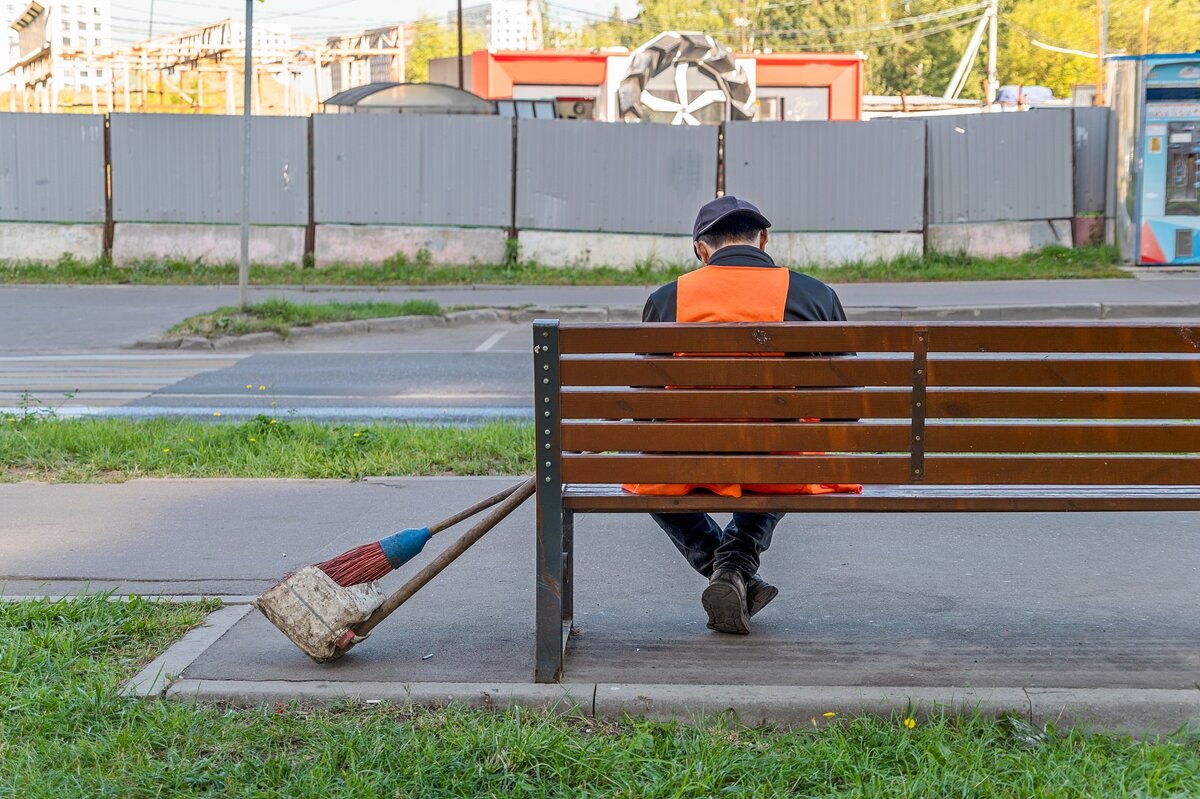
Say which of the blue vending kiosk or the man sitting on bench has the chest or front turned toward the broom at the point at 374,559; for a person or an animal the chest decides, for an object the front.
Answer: the blue vending kiosk

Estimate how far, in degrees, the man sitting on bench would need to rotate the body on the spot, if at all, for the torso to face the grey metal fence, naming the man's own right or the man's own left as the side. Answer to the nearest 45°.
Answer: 0° — they already face it

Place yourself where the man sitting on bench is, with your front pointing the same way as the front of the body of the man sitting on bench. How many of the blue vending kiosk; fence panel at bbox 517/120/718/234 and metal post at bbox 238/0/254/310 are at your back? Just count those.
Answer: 0

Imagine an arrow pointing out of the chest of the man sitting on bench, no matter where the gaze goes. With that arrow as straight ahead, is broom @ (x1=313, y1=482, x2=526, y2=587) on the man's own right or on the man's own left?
on the man's own left

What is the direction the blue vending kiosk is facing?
toward the camera

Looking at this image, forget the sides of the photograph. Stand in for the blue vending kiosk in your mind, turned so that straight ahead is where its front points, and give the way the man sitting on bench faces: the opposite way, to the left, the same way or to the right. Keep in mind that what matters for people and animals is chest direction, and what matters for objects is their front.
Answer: the opposite way

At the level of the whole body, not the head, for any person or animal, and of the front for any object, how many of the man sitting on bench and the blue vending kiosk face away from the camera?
1

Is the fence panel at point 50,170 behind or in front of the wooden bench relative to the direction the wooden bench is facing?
in front

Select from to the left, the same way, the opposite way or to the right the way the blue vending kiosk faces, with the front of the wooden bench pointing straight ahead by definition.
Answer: the opposite way

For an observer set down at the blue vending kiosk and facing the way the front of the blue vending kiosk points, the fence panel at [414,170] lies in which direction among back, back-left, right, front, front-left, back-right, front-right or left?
right

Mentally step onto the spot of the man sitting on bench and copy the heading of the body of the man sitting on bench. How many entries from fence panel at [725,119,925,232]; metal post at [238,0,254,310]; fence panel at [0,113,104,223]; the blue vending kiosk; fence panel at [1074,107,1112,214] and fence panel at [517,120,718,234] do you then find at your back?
0

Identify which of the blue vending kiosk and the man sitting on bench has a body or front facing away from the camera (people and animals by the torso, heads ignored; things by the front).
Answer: the man sitting on bench

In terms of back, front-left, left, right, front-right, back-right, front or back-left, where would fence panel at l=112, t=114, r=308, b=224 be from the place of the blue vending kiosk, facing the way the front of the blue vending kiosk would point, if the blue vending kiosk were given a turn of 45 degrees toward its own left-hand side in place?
back-right

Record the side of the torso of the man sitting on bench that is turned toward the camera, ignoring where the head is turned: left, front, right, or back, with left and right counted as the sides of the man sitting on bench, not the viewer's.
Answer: back

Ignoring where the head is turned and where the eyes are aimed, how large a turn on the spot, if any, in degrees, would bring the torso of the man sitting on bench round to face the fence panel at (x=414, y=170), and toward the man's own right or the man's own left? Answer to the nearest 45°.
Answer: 0° — they already face it
